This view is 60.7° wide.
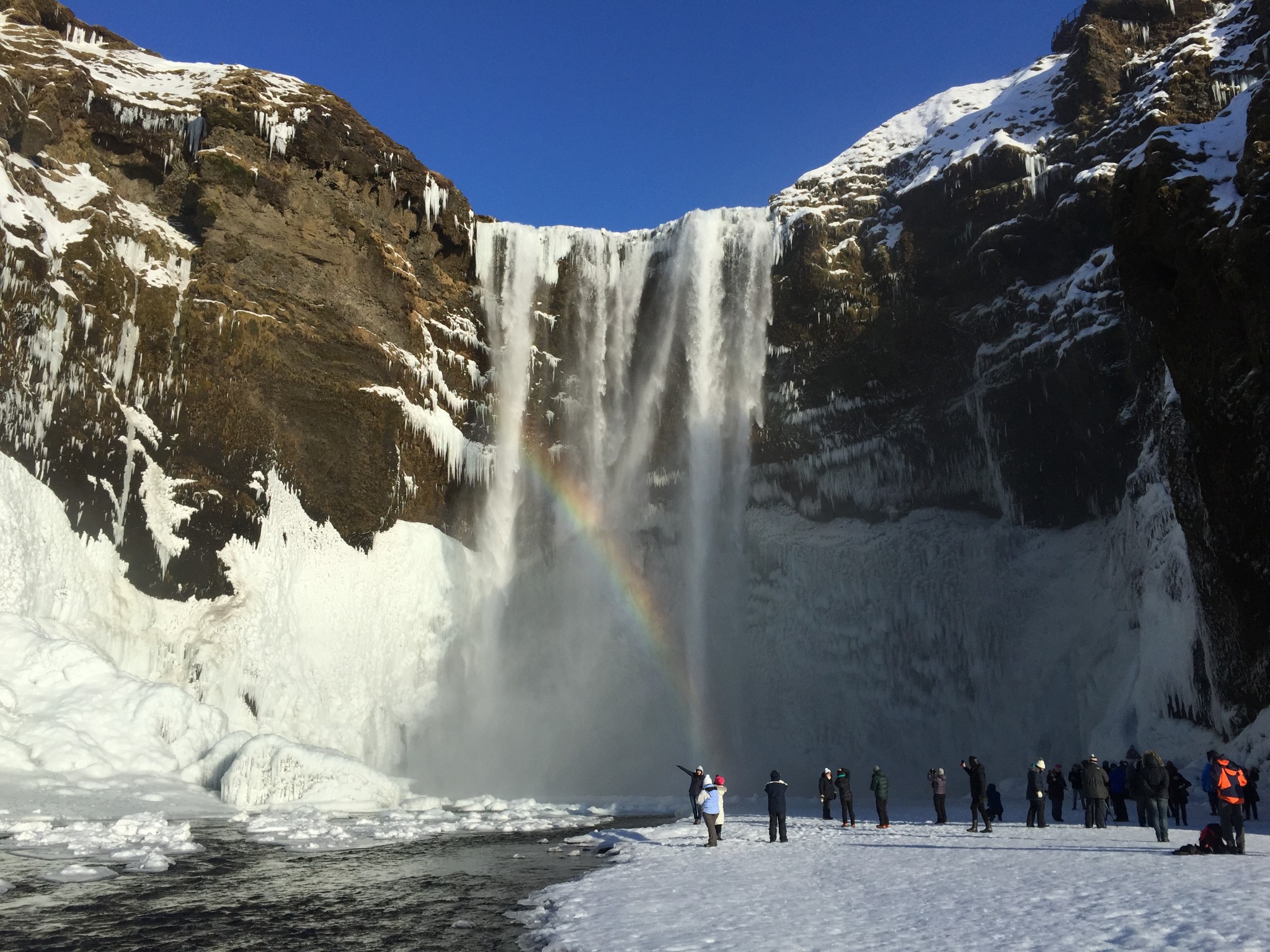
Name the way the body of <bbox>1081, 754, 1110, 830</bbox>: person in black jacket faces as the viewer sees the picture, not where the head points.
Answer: away from the camera

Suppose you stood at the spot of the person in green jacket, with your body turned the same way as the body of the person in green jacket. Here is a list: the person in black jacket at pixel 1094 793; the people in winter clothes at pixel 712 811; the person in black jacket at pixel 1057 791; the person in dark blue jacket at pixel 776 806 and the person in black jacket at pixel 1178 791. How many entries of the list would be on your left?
2

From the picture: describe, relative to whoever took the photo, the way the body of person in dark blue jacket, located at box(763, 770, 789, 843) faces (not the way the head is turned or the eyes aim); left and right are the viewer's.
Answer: facing away from the viewer

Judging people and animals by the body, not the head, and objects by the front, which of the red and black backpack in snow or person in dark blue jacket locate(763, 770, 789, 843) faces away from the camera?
the person in dark blue jacket

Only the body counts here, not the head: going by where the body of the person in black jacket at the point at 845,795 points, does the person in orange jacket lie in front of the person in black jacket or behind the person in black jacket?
behind

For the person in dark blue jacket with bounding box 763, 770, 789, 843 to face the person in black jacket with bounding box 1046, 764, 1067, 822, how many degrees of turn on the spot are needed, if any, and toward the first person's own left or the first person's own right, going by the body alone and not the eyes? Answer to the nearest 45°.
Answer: approximately 45° to the first person's own right

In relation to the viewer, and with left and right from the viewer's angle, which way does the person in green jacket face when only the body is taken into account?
facing away from the viewer and to the left of the viewer

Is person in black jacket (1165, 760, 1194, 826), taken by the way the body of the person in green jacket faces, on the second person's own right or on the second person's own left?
on the second person's own right

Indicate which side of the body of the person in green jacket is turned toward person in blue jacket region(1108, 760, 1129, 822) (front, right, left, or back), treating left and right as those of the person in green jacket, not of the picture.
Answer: right

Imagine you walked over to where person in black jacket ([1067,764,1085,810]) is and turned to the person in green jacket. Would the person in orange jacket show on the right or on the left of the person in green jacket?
left
